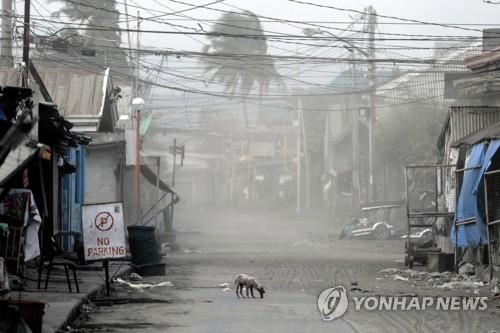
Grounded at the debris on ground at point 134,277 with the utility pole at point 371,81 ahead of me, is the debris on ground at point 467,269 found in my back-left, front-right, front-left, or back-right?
front-right

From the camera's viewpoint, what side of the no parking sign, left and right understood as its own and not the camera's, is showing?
front

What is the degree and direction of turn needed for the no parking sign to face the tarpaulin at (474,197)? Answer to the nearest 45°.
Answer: approximately 90° to its left

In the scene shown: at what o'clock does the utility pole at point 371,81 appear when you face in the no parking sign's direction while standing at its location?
The utility pole is roughly at 7 o'clock from the no parking sign.

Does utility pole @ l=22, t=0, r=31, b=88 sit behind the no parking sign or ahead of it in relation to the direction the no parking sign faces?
behind
